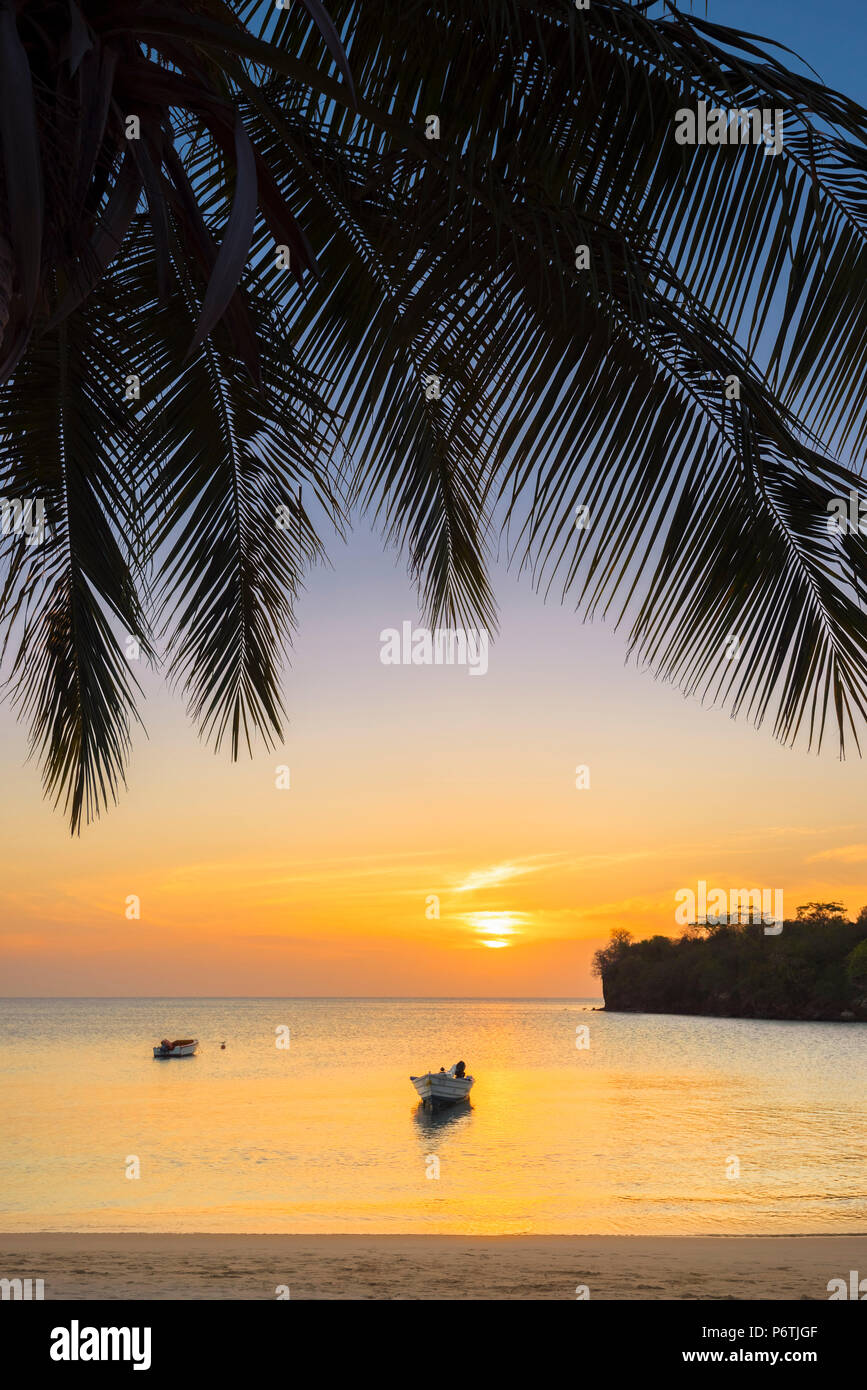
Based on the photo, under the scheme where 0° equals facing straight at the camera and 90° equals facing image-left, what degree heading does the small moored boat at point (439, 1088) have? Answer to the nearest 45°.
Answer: approximately 45°
